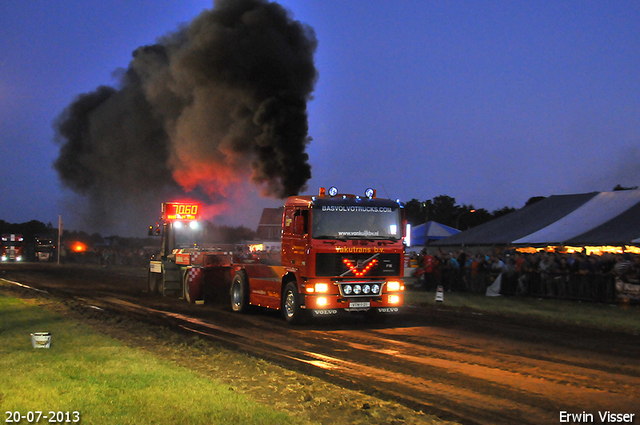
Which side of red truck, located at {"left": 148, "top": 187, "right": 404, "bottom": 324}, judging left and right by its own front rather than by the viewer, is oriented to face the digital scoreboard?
back

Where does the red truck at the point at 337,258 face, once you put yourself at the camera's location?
facing the viewer and to the right of the viewer

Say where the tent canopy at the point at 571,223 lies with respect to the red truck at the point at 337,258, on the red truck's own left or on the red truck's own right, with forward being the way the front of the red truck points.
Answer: on the red truck's own left

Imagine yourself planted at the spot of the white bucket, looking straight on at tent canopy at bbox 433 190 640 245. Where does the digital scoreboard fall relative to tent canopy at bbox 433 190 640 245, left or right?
left

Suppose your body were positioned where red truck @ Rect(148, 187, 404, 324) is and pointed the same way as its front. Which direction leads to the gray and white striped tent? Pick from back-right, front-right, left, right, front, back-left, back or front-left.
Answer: left

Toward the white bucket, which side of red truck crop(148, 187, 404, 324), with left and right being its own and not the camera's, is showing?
right
